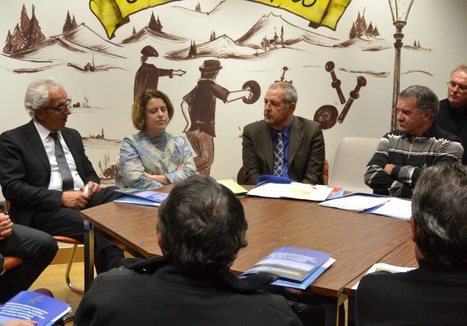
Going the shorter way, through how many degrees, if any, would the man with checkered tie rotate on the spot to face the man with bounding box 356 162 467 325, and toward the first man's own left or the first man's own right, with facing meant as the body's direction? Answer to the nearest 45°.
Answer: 0° — they already face them

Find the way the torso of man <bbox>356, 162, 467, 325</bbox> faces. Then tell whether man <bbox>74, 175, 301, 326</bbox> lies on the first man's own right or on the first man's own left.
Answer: on the first man's own left

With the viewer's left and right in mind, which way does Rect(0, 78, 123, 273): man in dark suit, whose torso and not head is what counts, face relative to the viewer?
facing the viewer and to the right of the viewer

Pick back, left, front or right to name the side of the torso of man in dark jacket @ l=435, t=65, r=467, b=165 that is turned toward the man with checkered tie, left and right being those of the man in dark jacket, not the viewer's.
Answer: front

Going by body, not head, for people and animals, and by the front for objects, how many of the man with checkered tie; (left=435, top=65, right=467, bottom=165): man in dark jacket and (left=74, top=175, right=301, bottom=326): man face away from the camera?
1

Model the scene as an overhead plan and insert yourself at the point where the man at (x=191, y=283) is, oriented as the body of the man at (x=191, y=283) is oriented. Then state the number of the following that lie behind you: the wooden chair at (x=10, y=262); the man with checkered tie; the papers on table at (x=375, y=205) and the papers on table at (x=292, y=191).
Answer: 0

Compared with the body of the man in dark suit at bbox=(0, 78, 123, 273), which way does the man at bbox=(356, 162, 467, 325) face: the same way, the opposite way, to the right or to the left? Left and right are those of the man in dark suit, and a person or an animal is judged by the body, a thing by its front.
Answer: to the left

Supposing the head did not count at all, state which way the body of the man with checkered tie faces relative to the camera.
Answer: toward the camera

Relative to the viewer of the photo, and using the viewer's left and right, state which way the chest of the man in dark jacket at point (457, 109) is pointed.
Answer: facing the viewer and to the left of the viewer

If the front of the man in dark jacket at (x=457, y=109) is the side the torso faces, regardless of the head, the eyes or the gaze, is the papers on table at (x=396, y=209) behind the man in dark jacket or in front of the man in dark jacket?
in front

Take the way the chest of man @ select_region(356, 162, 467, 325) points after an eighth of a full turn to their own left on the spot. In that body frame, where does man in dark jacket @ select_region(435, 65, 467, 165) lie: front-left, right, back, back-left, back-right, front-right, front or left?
front-right

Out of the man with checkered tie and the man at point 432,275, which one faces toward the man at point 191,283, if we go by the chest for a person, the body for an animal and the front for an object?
the man with checkered tie

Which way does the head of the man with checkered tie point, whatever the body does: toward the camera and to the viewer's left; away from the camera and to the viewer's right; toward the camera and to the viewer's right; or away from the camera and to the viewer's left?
toward the camera and to the viewer's left

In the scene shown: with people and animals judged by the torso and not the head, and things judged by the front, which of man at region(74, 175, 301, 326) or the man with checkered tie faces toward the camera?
the man with checkered tie

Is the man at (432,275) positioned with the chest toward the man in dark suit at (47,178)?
no

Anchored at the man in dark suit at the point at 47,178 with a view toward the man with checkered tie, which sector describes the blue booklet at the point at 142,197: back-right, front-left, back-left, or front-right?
front-right

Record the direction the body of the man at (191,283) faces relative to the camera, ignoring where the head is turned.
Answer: away from the camera

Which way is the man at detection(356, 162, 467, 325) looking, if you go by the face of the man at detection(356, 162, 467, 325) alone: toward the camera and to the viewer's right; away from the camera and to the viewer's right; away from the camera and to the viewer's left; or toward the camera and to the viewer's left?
away from the camera and to the viewer's left

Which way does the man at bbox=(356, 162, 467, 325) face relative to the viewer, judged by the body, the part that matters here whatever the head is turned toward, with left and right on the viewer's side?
facing away from the viewer

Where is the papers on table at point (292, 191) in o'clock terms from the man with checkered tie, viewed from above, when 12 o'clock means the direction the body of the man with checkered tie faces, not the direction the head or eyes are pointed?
The papers on table is roughly at 12 o'clock from the man with checkered tie.

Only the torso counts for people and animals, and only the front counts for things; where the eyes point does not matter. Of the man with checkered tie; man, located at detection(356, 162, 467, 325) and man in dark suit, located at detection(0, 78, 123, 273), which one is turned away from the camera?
the man

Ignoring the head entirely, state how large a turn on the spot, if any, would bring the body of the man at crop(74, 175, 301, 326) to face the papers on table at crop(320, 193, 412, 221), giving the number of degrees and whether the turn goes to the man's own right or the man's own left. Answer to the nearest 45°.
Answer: approximately 45° to the man's own right
